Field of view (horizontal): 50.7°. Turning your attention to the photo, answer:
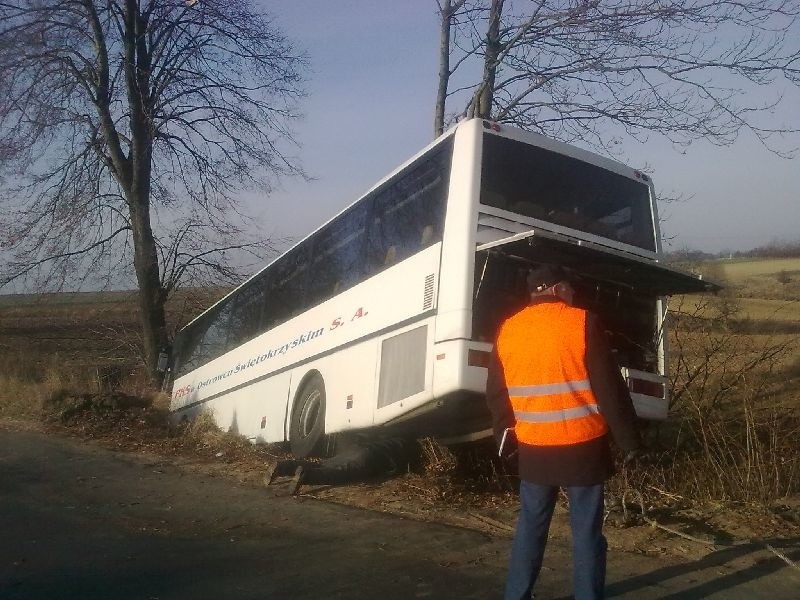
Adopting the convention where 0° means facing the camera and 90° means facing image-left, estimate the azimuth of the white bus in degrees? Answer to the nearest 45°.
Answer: approximately 135°

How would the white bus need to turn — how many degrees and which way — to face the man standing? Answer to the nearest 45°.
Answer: approximately 135° to its left
